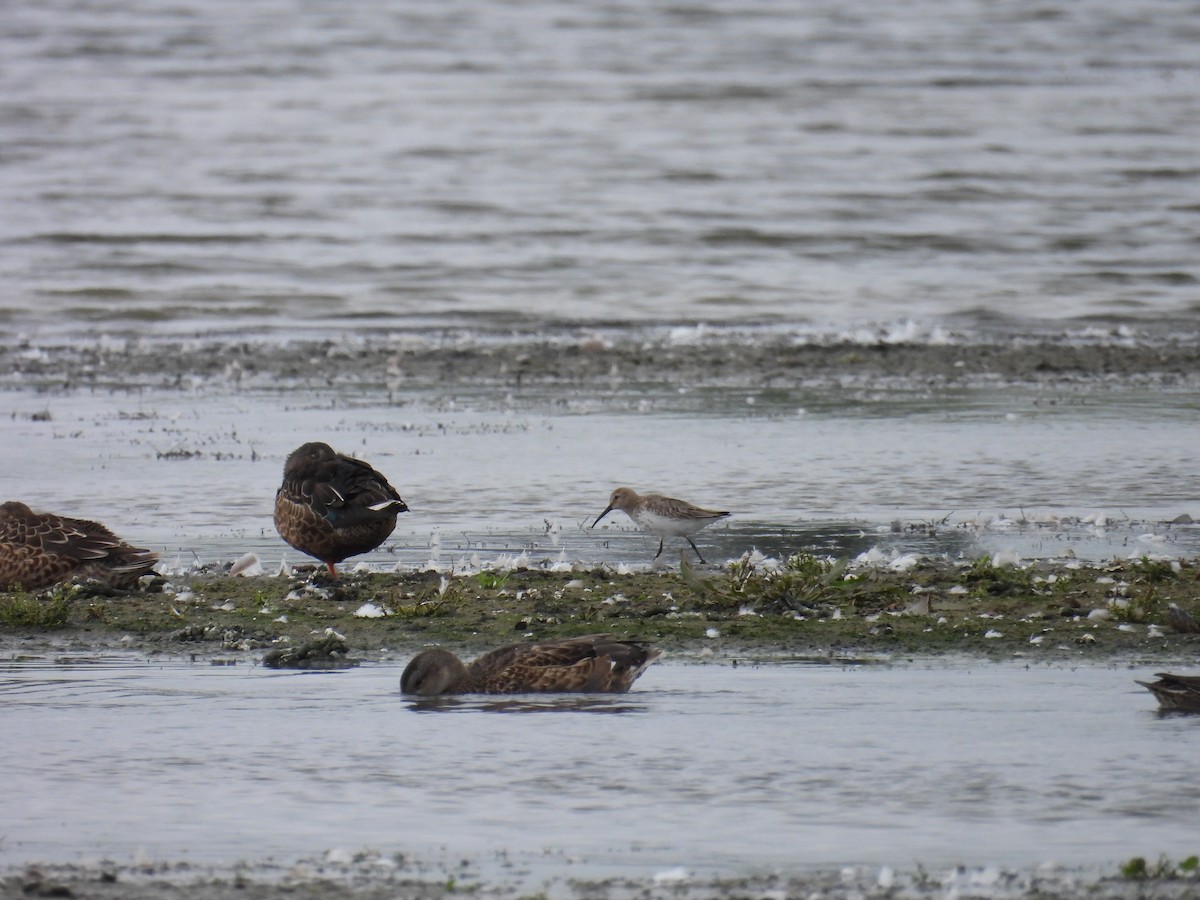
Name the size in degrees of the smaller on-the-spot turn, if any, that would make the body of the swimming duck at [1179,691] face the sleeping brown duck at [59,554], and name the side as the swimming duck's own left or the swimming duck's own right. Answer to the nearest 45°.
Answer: approximately 180°

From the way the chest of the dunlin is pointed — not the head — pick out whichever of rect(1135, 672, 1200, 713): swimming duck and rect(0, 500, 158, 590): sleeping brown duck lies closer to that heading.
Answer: the sleeping brown duck

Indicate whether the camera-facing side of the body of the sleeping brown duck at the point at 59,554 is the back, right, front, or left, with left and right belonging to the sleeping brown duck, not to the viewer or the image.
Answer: left

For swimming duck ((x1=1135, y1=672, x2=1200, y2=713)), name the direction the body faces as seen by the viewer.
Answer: to the viewer's right

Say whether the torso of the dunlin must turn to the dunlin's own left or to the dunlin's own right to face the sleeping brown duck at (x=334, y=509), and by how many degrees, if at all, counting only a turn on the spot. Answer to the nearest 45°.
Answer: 0° — it already faces it

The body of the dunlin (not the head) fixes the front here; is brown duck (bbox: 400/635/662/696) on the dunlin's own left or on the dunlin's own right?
on the dunlin's own left

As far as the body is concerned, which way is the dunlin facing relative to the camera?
to the viewer's left

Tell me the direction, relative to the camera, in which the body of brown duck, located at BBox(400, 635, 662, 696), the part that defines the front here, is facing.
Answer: to the viewer's left

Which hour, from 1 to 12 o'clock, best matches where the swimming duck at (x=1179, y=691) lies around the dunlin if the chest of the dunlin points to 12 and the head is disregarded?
The swimming duck is roughly at 8 o'clock from the dunlin.

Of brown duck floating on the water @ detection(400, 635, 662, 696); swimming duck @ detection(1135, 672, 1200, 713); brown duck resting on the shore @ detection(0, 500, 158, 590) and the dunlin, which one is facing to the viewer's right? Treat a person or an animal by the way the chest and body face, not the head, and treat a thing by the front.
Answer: the swimming duck
